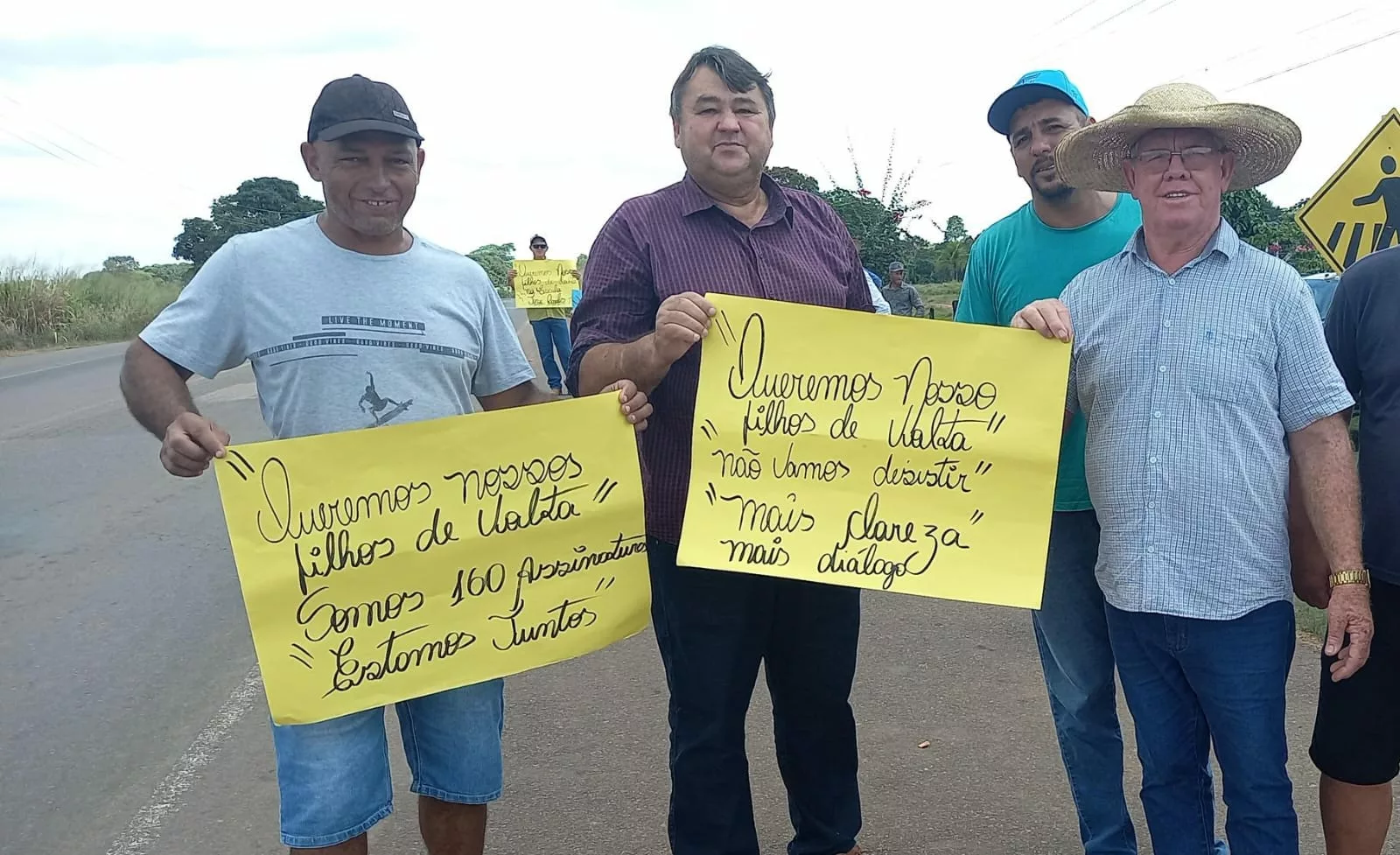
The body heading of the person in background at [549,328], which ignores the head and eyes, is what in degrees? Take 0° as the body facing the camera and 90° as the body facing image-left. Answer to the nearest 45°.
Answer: approximately 0°

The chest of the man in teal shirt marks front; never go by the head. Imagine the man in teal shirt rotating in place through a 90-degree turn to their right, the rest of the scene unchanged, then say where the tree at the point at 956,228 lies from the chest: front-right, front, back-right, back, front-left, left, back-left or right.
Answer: right

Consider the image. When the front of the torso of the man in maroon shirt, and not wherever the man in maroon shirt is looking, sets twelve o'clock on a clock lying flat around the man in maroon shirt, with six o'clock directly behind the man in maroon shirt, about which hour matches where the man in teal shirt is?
The man in teal shirt is roughly at 9 o'clock from the man in maroon shirt.

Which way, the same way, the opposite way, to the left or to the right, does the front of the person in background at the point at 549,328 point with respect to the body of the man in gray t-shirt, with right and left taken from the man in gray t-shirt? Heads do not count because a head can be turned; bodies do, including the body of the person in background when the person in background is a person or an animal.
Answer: the same way

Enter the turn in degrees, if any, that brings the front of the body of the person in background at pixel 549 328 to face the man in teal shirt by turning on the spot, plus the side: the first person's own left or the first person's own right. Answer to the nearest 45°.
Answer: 0° — they already face them

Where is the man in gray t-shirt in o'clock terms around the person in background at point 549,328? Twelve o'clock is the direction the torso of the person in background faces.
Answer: The man in gray t-shirt is roughly at 12 o'clock from the person in background.

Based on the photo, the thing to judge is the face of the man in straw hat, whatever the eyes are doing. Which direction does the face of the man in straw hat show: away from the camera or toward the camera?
toward the camera

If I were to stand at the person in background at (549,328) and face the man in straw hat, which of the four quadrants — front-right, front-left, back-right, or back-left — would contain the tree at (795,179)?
back-left

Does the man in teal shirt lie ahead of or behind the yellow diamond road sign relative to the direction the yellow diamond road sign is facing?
ahead

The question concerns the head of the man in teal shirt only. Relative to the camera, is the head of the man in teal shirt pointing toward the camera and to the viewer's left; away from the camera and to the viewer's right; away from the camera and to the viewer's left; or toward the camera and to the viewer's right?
toward the camera and to the viewer's left

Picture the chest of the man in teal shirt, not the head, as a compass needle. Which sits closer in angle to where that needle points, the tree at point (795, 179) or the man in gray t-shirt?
the man in gray t-shirt

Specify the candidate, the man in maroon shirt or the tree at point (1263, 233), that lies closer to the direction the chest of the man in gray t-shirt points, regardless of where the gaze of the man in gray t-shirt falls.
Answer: the man in maroon shirt

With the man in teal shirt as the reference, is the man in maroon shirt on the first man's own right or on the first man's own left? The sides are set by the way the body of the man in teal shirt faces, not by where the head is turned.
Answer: on the first man's own right

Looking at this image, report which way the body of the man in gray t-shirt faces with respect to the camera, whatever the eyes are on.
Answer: toward the camera

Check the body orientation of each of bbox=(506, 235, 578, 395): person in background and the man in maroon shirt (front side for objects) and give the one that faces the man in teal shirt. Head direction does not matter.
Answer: the person in background

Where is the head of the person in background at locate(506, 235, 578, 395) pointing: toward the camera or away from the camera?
toward the camera

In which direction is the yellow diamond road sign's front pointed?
toward the camera
